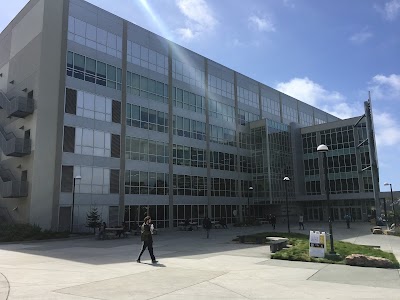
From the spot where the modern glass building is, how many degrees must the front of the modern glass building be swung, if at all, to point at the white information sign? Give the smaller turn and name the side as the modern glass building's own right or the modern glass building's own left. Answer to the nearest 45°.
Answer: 0° — it already faces it

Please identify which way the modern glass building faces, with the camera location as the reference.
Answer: facing the viewer and to the right of the viewer

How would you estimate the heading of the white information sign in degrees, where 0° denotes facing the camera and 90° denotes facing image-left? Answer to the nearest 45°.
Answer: approximately 0°

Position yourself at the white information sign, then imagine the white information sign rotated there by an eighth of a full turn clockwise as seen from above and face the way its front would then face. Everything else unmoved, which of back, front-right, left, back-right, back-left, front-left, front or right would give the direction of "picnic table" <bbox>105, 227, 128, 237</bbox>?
right

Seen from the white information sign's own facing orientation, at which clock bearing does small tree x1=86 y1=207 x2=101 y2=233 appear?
The small tree is roughly at 4 o'clock from the white information sign.

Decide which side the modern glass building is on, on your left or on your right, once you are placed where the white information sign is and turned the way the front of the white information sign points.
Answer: on your right

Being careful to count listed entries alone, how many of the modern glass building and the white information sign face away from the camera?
0
